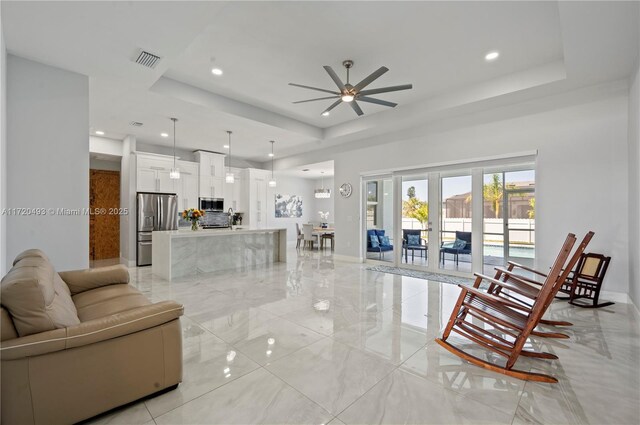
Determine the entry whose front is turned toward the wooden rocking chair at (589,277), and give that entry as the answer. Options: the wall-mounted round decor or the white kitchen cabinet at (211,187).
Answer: the white kitchen cabinet

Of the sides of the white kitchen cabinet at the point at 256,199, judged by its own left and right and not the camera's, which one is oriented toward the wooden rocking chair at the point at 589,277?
front

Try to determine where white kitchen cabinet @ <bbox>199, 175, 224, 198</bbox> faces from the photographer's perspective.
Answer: facing the viewer and to the right of the viewer

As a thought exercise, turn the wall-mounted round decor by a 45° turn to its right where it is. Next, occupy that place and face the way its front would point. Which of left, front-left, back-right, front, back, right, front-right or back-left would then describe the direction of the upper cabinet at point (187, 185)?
front

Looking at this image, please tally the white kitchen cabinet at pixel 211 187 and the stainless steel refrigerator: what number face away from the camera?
0

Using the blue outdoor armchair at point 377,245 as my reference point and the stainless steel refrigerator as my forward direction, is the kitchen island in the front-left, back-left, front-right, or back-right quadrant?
front-left

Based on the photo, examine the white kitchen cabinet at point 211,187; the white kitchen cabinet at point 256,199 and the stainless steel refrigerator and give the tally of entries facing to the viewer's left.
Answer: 0

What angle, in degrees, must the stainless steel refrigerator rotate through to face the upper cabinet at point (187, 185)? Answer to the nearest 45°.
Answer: approximately 135° to its left

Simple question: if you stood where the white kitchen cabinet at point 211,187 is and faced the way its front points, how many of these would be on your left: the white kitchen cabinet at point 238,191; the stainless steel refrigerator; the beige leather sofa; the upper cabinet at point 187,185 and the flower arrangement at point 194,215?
1

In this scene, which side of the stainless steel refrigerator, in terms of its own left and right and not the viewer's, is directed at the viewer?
front
